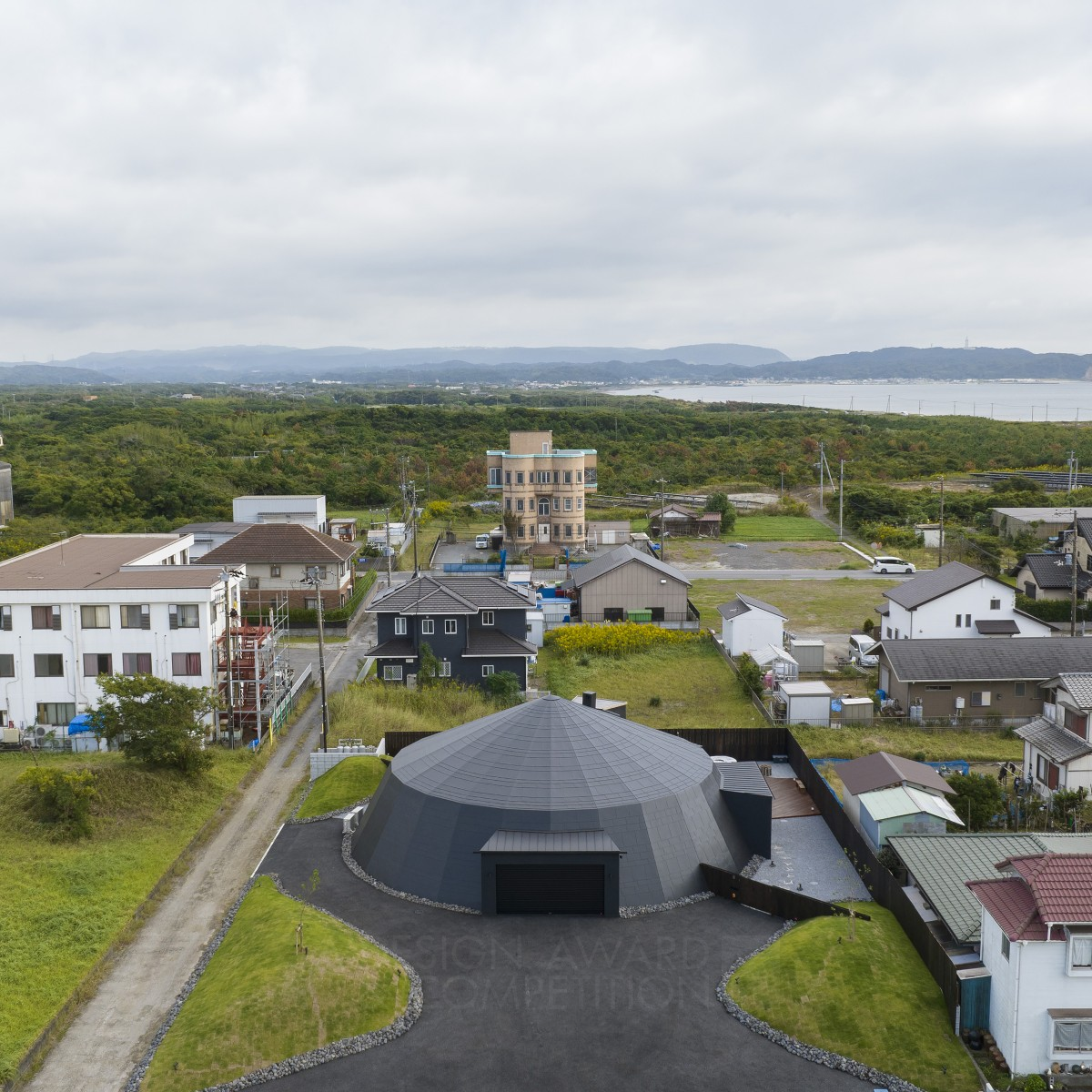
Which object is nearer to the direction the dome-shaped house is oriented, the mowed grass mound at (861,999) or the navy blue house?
the mowed grass mound

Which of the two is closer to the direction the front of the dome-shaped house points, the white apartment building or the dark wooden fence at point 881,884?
the dark wooden fence

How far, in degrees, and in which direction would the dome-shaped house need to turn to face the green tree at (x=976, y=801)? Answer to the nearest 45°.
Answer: approximately 90° to its left

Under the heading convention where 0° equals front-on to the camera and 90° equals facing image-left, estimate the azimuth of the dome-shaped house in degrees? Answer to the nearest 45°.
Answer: approximately 0°

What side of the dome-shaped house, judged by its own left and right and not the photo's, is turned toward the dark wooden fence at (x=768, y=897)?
left

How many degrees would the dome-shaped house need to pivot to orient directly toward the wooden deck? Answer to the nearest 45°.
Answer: approximately 135° to its left

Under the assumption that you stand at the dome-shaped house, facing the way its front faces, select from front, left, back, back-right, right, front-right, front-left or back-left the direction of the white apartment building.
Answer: back-right

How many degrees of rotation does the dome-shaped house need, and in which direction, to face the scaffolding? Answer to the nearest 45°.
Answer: approximately 135° to its right

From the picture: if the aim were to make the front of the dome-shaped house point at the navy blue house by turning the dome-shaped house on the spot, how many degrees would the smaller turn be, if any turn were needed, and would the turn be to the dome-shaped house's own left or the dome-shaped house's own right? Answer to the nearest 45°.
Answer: approximately 180°

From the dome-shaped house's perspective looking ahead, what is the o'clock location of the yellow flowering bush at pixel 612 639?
The yellow flowering bush is roughly at 6 o'clock from the dome-shaped house.

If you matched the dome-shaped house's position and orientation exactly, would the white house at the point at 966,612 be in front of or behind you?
behind
